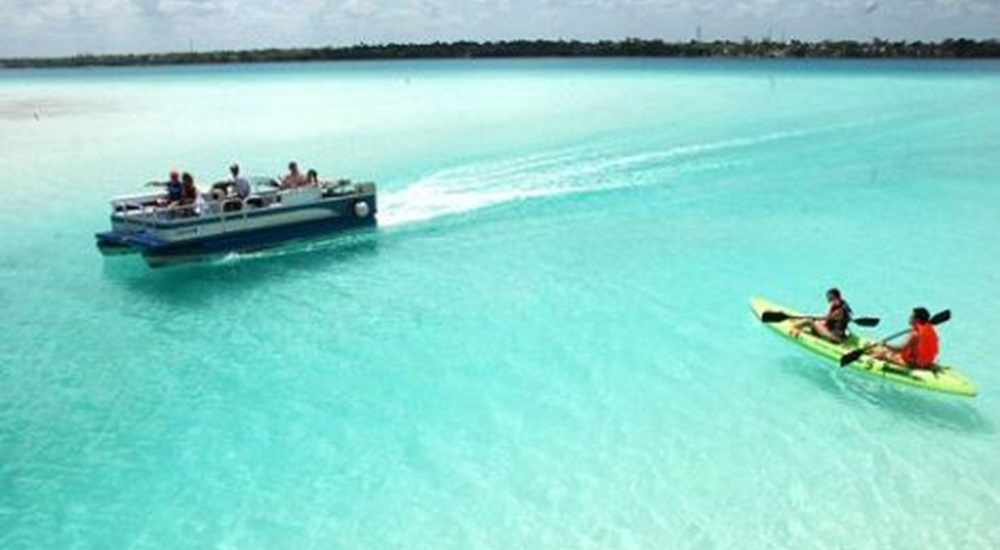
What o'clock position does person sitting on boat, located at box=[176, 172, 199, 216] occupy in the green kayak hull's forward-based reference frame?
The person sitting on boat is roughly at 11 o'clock from the green kayak hull.

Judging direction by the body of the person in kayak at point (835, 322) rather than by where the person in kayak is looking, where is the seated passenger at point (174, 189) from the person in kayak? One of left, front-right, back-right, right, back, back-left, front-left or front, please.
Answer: front

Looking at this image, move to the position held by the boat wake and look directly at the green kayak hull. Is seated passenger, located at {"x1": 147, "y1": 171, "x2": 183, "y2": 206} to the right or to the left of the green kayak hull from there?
right

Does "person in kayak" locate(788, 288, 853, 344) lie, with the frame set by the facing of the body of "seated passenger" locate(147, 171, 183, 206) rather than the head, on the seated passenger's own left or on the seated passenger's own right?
on the seated passenger's own left

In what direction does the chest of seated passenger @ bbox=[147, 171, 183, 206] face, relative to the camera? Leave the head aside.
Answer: to the viewer's left

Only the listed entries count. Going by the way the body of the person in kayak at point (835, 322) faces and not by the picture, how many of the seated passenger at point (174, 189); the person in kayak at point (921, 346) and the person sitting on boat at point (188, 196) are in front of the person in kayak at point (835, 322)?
2

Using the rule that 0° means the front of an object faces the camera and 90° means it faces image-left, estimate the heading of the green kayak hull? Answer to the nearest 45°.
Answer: approximately 135°

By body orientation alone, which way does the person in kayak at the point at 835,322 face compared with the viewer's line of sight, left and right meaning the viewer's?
facing to the left of the viewer

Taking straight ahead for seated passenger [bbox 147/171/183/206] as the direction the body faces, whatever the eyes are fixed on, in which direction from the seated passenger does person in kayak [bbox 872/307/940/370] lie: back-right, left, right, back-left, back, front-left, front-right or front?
back-left

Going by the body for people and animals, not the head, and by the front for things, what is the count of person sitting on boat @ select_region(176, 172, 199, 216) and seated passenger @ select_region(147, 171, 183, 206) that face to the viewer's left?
2

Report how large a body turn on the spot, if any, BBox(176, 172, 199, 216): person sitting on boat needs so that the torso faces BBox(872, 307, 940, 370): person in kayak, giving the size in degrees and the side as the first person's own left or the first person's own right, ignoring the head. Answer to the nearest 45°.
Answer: approximately 135° to the first person's own left

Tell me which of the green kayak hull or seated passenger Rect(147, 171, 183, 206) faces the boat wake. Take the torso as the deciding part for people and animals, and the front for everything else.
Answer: the green kayak hull

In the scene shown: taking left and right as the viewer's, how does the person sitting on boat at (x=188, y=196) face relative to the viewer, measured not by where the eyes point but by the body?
facing to the left of the viewer

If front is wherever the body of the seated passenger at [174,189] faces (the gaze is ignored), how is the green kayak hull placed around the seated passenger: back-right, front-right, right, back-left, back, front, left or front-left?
back-left
